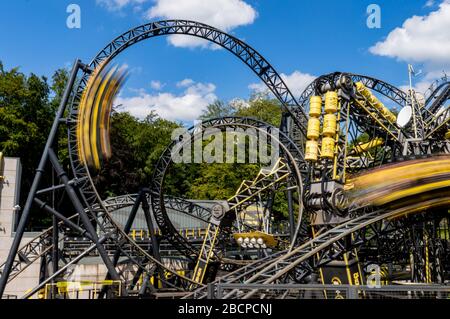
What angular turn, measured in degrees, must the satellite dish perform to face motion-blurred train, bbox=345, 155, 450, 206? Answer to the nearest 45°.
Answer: approximately 45° to its left

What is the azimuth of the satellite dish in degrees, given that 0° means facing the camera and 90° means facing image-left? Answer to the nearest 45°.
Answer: approximately 45°

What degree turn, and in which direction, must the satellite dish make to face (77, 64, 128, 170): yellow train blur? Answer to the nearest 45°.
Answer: approximately 45° to its right

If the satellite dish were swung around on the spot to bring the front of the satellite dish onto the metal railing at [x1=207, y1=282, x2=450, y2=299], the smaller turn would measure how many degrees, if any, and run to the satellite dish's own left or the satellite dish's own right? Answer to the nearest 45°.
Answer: approximately 45° to the satellite dish's own left
